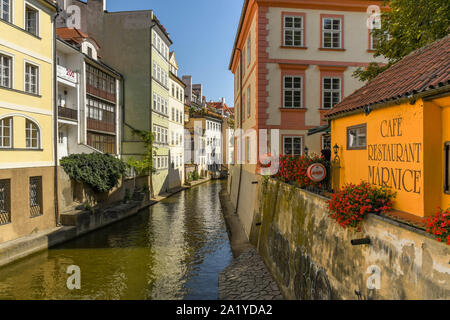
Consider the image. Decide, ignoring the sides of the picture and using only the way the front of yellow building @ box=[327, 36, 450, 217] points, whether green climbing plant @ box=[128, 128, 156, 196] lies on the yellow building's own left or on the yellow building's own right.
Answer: on the yellow building's own right

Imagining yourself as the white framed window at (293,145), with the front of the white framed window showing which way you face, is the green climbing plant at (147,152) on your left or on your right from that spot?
on your right

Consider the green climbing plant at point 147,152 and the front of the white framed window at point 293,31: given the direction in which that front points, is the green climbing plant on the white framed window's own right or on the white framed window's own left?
on the white framed window's own right

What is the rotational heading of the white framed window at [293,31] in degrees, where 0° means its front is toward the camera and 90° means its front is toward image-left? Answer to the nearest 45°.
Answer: approximately 0°

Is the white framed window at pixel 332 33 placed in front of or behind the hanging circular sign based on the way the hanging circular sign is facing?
behind

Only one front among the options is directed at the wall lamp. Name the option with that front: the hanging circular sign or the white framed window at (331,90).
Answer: the white framed window

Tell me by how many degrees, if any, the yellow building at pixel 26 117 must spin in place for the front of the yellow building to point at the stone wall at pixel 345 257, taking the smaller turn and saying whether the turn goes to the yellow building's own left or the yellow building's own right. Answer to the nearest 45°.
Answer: approximately 45° to the yellow building's own right

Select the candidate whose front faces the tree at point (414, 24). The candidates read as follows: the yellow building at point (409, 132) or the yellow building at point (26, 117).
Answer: the yellow building at point (26, 117)

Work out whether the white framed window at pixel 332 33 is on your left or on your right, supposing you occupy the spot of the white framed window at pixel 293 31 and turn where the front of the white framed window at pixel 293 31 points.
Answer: on your left
